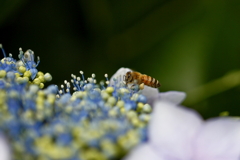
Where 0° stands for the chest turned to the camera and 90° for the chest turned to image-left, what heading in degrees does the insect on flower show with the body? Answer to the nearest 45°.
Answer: approximately 90°
